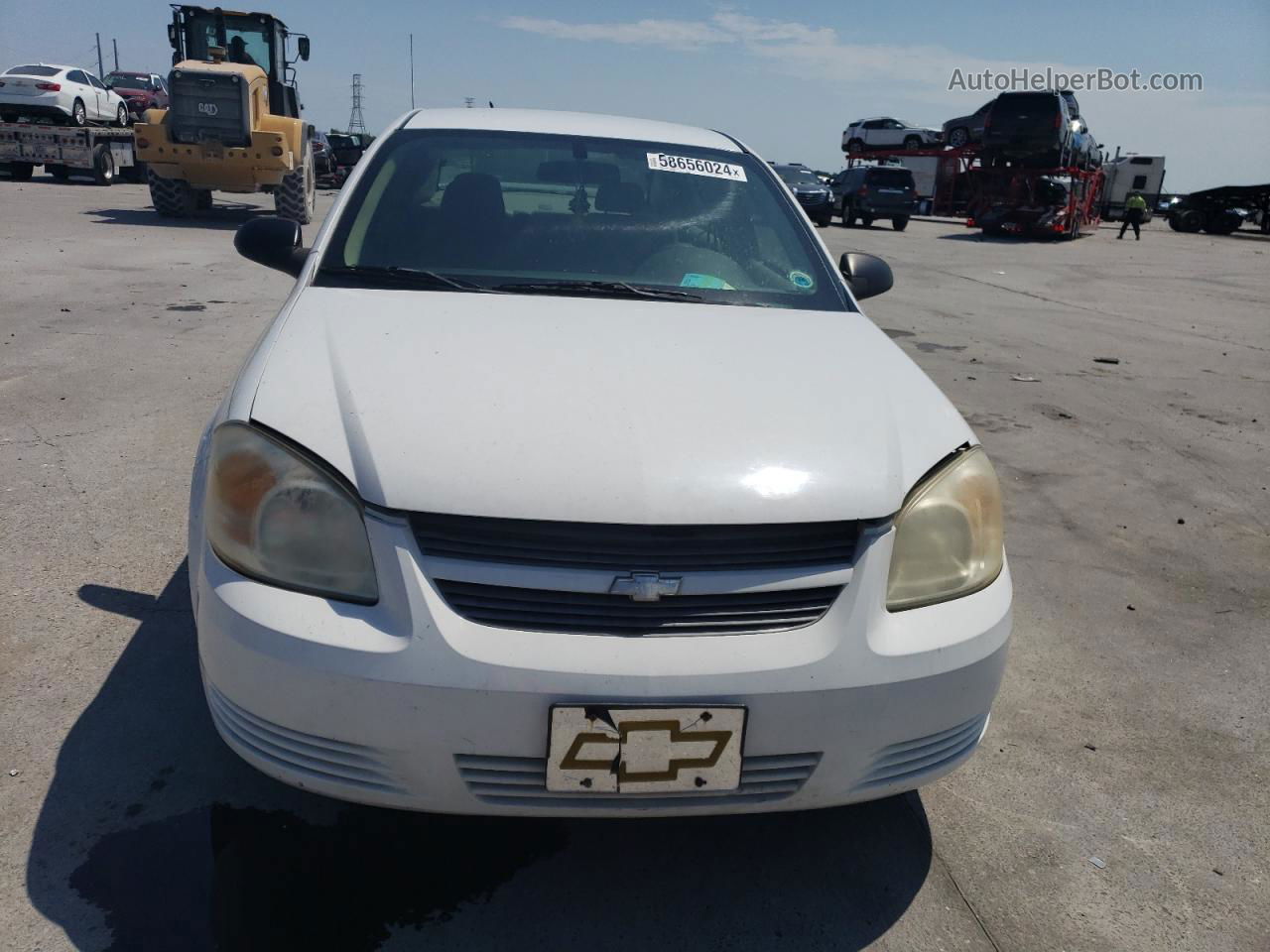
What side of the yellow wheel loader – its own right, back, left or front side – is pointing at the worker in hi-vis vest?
right

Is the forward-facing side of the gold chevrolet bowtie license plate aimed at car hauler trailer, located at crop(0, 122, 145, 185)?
no

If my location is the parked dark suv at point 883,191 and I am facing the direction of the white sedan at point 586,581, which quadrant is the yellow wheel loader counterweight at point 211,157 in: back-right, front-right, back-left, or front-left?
front-right

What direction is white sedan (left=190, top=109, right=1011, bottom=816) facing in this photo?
toward the camera

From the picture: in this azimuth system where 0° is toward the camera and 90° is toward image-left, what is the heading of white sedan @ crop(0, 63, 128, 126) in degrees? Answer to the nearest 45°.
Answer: approximately 225°

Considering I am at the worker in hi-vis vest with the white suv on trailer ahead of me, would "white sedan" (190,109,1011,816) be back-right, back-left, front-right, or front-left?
back-left

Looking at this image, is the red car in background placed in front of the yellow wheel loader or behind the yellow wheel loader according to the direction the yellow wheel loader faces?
in front

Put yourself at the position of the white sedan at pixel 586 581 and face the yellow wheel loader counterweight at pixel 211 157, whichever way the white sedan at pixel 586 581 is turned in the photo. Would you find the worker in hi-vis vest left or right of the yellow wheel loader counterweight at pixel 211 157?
right

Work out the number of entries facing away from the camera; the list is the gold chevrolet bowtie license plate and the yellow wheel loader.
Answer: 1

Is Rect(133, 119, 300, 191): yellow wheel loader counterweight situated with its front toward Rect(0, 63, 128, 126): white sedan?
no

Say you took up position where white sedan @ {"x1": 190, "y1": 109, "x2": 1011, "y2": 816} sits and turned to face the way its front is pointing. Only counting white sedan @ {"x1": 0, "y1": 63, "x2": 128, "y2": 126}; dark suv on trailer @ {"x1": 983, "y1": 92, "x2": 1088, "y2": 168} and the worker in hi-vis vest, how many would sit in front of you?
0

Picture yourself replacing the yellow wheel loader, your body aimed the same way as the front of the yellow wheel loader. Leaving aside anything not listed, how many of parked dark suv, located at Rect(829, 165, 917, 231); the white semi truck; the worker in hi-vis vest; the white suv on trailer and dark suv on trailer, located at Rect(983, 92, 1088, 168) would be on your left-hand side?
0

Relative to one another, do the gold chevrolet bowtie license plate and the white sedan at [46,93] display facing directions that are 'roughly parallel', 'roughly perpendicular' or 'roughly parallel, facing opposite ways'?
roughly parallel, facing opposite ways

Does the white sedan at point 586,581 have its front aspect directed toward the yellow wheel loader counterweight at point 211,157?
no

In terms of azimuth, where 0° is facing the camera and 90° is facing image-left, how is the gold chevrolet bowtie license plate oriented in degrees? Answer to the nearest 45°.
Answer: approximately 0°
